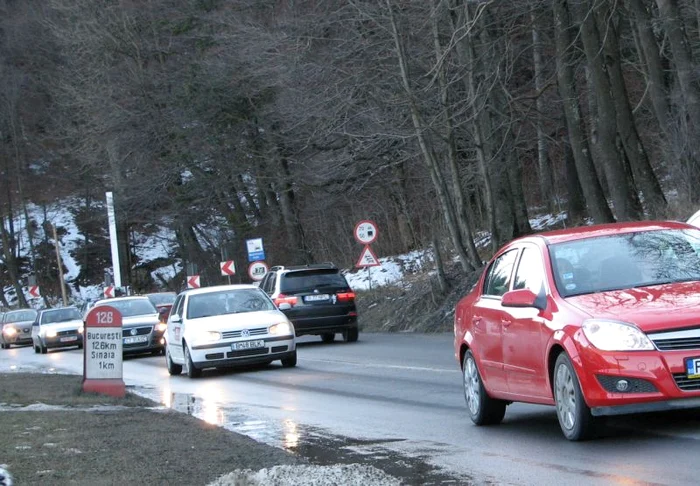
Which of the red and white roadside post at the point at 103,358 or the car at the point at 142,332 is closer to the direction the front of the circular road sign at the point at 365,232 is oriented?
the red and white roadside post

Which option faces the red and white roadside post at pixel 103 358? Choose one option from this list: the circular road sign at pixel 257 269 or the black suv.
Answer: the circular road sign

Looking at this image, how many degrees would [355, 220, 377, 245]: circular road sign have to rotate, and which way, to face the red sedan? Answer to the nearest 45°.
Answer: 0° — it already faces it

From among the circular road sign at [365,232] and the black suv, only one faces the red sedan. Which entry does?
the circular road sign

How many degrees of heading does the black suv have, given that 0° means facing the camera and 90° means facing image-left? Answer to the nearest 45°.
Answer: approximately 135°

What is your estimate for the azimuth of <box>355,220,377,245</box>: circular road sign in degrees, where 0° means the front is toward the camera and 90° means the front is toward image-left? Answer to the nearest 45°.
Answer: approximately 0°

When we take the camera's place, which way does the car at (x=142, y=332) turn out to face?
facing the viewer and to the right of the viewer

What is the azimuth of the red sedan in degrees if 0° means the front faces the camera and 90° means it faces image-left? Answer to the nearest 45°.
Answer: approximately 315°

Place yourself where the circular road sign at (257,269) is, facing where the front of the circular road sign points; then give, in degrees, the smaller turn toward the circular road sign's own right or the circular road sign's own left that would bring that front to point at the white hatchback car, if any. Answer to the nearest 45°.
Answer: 0° — it already faces it

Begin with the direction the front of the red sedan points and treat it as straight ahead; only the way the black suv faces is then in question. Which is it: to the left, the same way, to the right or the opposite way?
the opposite way
